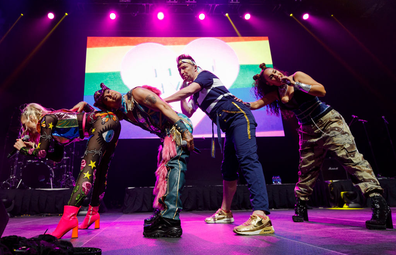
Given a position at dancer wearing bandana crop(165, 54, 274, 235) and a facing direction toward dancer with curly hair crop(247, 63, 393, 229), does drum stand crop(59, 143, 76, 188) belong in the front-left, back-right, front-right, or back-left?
back-left

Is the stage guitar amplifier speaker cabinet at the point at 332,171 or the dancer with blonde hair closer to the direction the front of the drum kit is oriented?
the dancer with blonde hair

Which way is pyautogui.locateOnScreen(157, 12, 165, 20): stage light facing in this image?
toward the camera

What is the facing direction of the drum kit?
toward the camera

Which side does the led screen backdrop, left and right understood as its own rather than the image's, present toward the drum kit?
right

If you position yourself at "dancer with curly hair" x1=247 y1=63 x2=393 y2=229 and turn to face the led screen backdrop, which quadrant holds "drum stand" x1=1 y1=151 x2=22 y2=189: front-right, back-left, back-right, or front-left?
front-left
